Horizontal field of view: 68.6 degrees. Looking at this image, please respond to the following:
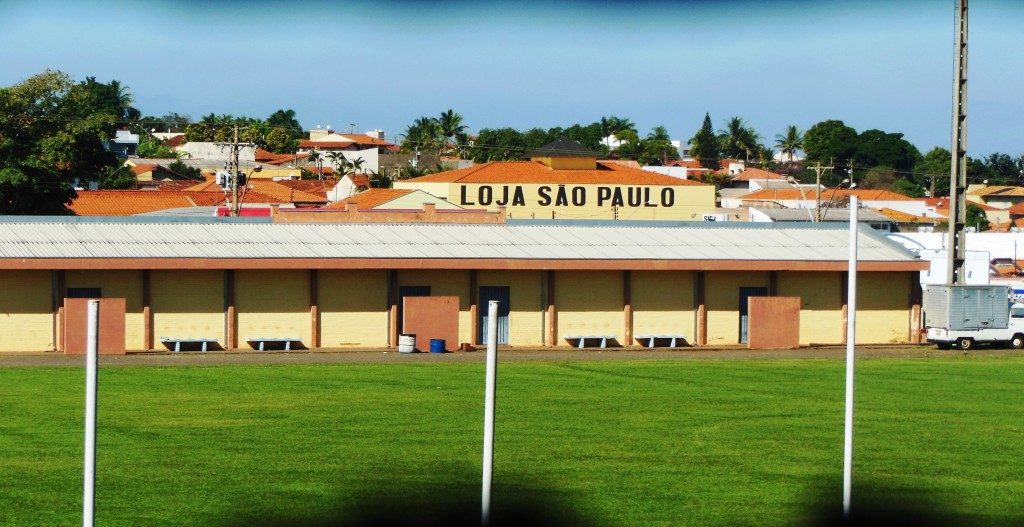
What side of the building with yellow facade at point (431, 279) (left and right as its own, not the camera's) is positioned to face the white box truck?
left

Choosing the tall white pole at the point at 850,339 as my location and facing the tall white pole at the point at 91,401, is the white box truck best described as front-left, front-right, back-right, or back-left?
back-right

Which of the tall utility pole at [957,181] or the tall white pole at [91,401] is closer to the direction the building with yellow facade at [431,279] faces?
the tall white pole

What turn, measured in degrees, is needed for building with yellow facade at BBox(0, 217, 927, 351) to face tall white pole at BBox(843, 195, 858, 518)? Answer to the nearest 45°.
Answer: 0° — it already faces it

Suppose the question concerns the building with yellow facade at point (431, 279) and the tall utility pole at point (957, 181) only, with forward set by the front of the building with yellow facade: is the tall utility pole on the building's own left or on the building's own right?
on the building's own left

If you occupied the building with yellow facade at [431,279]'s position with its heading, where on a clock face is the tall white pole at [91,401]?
The tall white pole is roughly at 12 o'clock from the building with yellow facade.

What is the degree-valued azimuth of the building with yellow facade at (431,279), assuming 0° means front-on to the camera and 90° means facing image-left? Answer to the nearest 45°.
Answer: approximately 0°

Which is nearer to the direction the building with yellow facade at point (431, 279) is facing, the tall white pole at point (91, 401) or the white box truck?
the tall white pole
